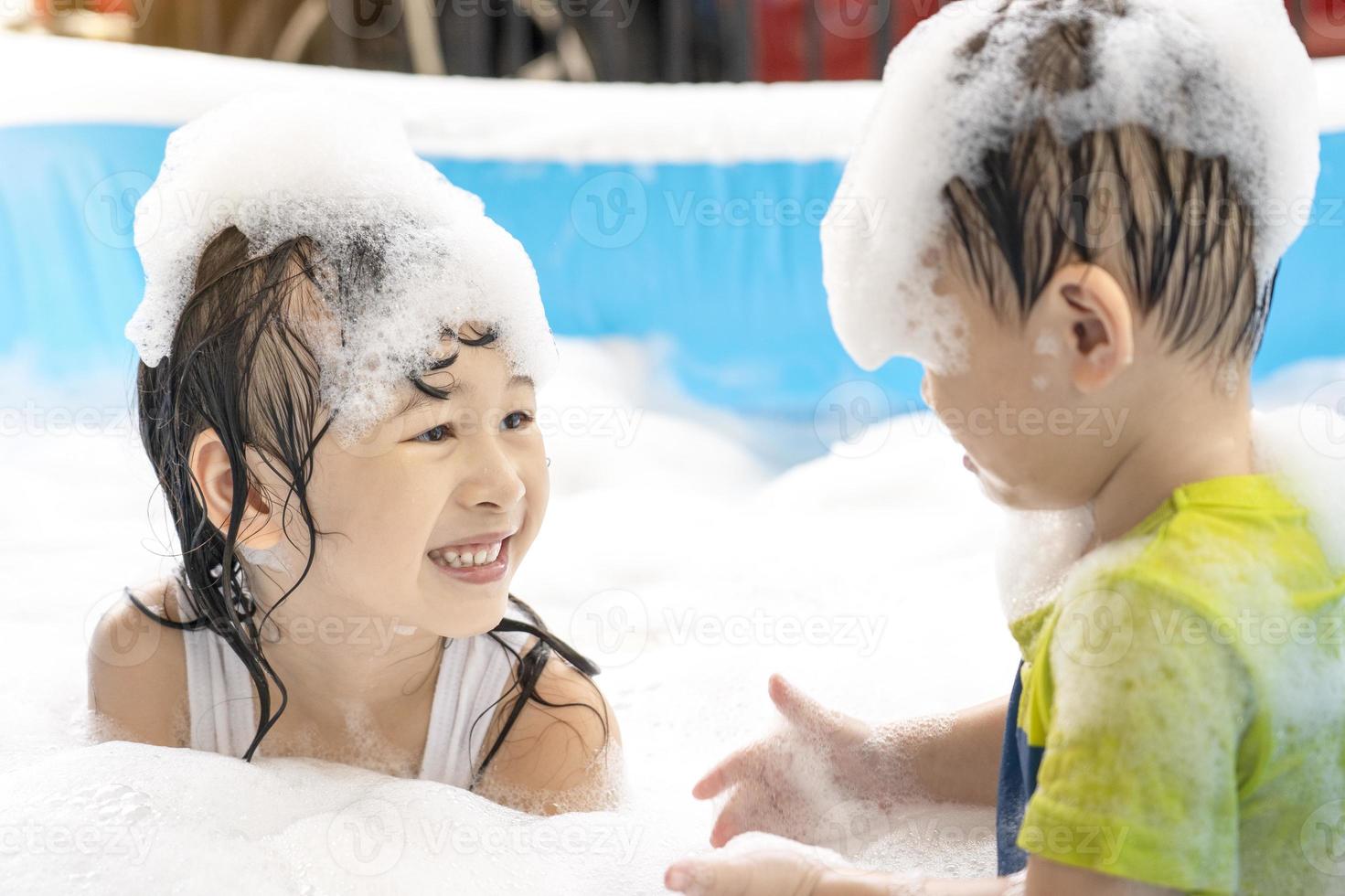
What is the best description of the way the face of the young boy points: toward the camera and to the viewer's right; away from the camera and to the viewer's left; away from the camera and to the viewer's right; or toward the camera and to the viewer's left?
away from the camera and to the viewer's left

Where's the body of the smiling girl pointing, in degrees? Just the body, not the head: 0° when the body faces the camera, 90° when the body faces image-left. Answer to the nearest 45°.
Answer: approximately 315°

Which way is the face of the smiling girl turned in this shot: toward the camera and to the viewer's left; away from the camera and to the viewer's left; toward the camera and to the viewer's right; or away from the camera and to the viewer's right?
toward the camera and to the viewer's right

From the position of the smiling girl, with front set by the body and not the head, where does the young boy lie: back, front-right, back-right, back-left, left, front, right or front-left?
front
